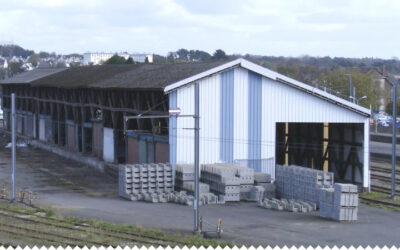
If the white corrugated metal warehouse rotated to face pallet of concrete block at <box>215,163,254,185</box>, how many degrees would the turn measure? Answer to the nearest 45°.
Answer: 0° — it already faces it

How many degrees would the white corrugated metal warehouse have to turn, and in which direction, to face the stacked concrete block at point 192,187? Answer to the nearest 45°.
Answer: approximately 45° to its right

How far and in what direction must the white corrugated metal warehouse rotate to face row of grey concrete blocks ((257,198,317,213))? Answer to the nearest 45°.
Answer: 0° — it already faces it

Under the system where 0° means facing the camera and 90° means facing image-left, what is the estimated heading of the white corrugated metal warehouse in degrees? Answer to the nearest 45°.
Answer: approximately 0°
